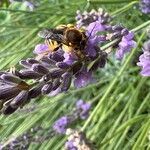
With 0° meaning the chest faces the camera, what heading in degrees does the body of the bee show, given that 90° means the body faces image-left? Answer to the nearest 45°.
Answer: approximately 270°
